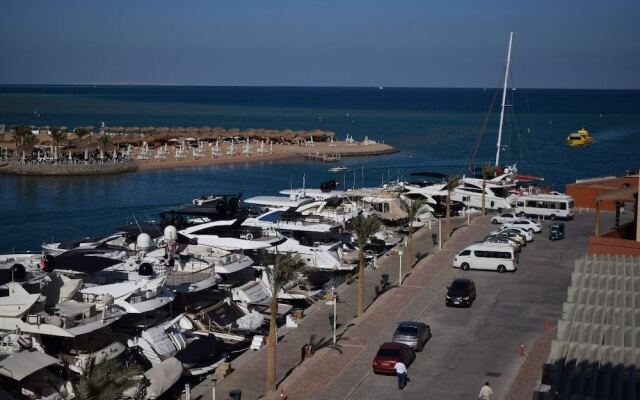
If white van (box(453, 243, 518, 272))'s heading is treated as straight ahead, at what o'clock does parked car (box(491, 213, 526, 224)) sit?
The parked car is roughly at 3 o'clock from the white van.

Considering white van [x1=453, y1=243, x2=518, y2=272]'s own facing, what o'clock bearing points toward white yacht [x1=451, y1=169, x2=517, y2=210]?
The white yacht is roughly at 3 o'clock from the white van.

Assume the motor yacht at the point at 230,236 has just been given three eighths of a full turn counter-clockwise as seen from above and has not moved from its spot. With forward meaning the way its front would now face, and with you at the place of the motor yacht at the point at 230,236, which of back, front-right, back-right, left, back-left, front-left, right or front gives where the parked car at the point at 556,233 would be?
front-left

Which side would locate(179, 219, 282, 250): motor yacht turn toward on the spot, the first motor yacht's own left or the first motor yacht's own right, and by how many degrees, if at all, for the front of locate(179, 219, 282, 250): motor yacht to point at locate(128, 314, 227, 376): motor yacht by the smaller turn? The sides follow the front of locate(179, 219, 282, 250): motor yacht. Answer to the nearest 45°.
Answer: approximately 90° to the first motor yacht's own left

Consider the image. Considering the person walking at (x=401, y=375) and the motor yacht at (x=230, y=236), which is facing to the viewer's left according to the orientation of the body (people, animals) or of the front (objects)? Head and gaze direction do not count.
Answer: the motor yacht

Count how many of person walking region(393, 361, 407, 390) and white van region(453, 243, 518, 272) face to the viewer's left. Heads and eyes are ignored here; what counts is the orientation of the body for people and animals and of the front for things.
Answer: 1

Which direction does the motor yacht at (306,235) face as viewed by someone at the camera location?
facing away from the viewer and to the left of the viewer

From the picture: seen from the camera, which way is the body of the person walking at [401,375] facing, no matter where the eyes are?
away from the camera

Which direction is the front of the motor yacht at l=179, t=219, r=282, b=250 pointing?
to the viewer's left

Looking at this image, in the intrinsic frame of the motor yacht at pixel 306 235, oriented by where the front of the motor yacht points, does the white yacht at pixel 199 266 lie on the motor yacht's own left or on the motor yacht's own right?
on the motor yacht's own left

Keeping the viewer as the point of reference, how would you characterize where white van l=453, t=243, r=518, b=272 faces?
facing to the left of the viewer
